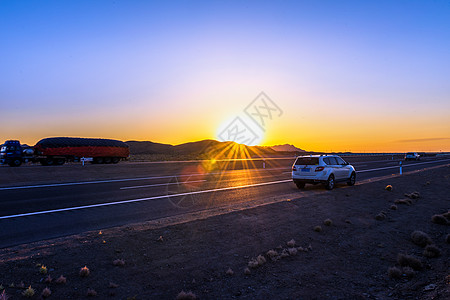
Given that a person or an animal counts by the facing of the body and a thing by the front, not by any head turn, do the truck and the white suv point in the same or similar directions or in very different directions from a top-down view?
very different directions

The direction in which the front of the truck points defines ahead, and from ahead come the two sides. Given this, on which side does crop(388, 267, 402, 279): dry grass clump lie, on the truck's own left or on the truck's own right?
on the truck's own left

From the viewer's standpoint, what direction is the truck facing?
to the viewer's left

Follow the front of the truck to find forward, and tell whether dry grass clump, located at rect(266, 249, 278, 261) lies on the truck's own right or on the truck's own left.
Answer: on the truck's own left

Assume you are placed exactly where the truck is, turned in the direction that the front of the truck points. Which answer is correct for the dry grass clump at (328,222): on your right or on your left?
on your left

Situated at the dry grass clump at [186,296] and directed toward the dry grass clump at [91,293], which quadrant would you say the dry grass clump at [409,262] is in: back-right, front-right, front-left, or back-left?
back-right

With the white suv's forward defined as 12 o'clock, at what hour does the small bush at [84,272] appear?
The small bush is roughly at 5 o'clock from the white suv.

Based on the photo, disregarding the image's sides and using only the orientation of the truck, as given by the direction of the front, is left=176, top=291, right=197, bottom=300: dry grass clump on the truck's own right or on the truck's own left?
on the truck's own left

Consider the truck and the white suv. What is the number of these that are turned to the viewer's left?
1

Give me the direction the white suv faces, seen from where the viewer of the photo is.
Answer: facing away from the viewer and to the right of the viewer

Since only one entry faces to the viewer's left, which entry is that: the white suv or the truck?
the truck

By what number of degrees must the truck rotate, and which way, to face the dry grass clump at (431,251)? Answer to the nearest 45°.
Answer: approximately 90° to its left

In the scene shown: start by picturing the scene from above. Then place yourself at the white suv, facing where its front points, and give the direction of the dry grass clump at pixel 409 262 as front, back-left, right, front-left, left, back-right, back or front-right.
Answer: back-right
